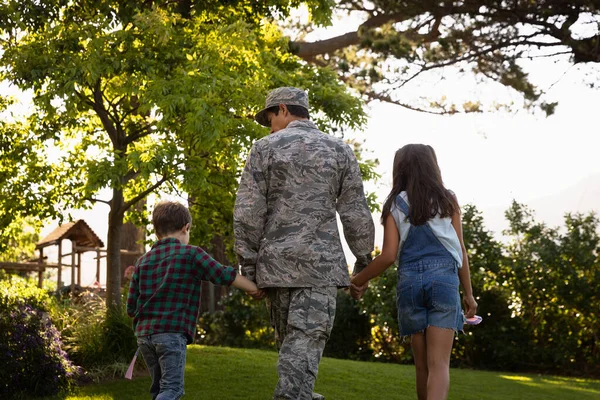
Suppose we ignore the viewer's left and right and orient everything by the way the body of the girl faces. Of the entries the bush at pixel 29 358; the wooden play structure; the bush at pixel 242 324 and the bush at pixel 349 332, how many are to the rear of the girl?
0

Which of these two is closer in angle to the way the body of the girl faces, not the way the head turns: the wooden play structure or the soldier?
the wooden play structure

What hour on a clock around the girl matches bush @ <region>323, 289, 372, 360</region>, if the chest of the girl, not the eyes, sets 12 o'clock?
The bush is roughly at 12 o'clock from the girl.

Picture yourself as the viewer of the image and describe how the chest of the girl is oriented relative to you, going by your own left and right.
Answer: facing away from the viewer

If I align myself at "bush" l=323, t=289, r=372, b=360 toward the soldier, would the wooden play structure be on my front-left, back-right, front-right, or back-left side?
back-right

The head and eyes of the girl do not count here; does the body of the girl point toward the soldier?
no

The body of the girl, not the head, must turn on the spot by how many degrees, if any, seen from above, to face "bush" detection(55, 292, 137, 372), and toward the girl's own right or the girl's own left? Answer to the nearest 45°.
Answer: approximately 45° to the girl's own left

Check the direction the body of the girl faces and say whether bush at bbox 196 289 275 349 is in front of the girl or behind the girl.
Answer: in front

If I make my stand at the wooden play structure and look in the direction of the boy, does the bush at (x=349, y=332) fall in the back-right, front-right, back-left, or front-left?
front-left

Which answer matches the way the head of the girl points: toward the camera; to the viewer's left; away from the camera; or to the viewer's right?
away from the camera

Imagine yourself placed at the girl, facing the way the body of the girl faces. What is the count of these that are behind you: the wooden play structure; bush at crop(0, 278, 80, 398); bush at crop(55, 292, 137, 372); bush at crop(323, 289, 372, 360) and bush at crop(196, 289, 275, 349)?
0

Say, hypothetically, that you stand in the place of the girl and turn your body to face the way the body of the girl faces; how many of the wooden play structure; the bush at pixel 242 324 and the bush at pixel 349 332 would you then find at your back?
0

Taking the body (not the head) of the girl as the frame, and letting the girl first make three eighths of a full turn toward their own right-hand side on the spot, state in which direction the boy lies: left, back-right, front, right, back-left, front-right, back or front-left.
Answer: back-right
